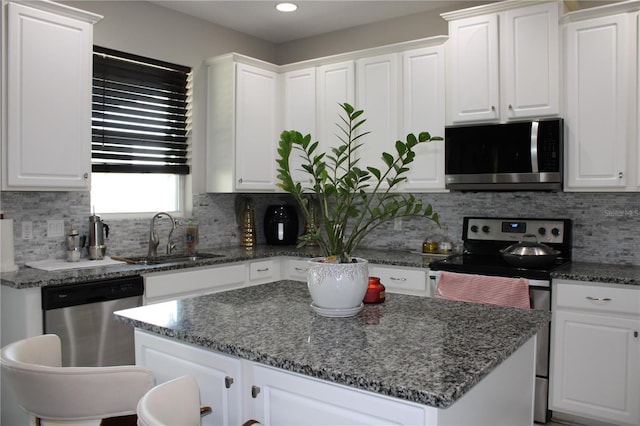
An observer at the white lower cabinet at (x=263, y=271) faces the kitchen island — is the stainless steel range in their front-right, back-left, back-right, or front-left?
front-left

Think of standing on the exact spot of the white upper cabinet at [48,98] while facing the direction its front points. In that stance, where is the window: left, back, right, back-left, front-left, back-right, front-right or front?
left

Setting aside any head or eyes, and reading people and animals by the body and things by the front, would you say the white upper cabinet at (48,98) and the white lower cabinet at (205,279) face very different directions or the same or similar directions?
same or similar directions

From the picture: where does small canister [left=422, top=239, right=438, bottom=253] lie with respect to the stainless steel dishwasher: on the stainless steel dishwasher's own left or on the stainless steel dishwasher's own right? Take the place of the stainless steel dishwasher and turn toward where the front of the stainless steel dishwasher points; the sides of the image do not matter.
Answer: on the stainless steel dishwasher's own left

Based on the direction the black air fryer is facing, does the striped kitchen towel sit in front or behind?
in front

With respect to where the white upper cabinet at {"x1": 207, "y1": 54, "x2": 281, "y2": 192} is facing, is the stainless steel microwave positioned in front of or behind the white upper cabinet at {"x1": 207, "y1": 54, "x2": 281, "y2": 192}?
in front

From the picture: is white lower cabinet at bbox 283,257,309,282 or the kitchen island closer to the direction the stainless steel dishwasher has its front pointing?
the kitchen island

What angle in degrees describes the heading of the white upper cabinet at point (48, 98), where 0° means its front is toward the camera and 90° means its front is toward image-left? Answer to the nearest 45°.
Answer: approximately 315°

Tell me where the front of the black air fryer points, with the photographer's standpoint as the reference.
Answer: facing the viewer

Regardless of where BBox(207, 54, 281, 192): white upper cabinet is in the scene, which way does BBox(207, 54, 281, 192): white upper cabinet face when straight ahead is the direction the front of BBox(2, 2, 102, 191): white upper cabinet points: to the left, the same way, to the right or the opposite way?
the same way

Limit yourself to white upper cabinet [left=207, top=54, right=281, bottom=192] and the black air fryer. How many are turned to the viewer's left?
0

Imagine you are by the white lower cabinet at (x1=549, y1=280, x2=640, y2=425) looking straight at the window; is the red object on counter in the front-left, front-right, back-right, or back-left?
front-left

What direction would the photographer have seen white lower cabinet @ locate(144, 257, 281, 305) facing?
facing the viewer and to the right of the viewer

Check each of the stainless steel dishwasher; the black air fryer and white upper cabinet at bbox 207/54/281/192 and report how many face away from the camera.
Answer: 0
